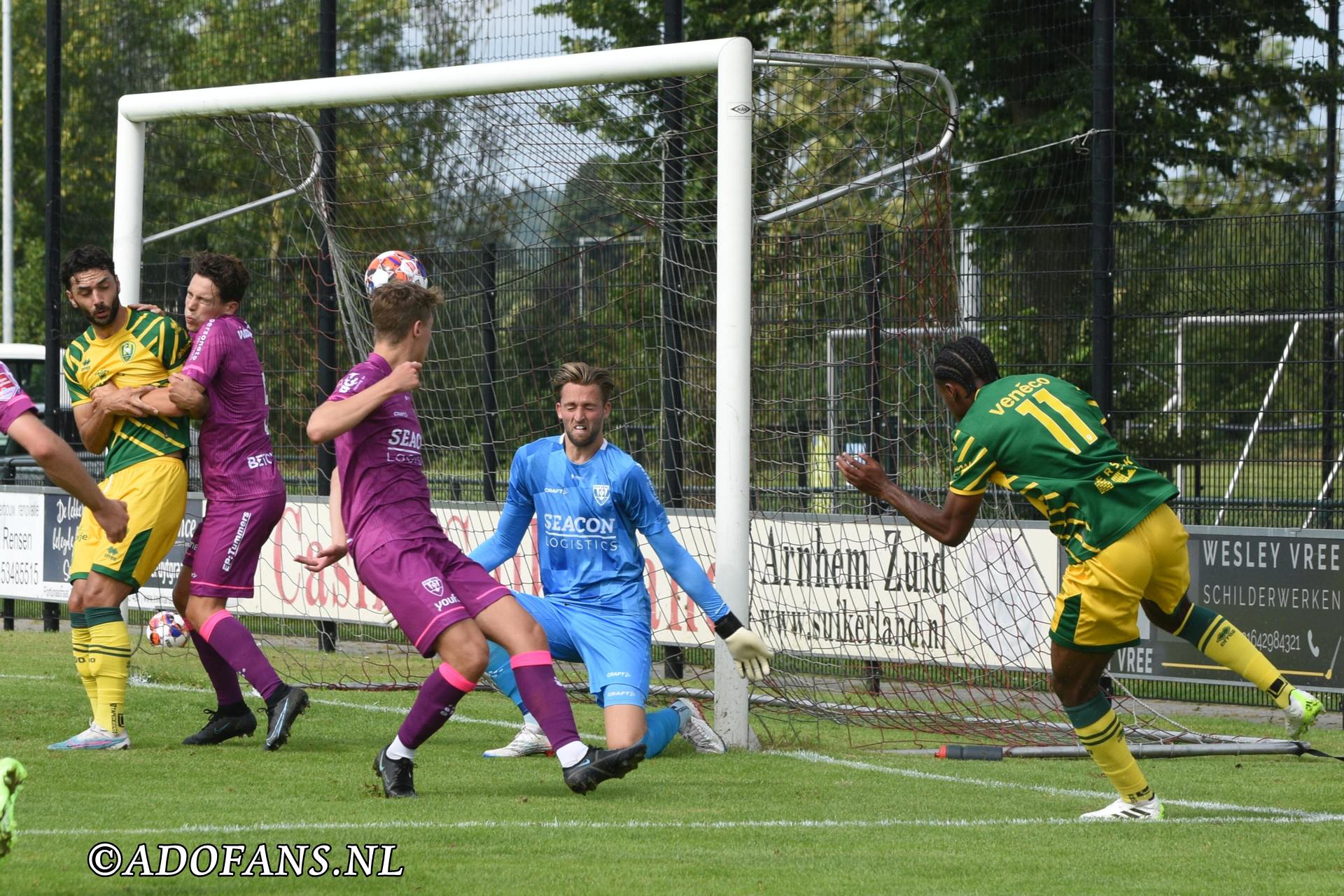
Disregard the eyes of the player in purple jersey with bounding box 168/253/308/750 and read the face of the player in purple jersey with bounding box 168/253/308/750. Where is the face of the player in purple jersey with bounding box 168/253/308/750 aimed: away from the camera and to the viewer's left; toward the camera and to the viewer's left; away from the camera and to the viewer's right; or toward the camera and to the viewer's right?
toward the camera and to the viewer's left

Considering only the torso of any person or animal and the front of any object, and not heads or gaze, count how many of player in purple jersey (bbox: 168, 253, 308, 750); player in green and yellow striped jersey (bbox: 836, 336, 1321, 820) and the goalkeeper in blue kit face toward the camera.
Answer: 1

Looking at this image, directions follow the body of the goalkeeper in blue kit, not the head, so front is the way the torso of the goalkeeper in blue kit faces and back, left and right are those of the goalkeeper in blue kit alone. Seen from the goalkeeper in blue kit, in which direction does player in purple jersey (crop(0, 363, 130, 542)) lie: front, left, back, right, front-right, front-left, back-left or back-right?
front-right

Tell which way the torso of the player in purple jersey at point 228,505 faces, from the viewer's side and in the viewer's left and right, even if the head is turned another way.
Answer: facing to the left of the viewer

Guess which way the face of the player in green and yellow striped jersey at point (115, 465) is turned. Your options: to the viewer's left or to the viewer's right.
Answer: to the viewer's right

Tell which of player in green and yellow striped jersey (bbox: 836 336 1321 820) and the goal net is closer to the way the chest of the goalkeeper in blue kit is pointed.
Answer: the player in green and yellow striped jersey

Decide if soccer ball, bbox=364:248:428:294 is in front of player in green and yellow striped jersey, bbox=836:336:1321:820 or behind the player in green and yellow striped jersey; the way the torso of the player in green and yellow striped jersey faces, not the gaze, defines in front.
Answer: in front

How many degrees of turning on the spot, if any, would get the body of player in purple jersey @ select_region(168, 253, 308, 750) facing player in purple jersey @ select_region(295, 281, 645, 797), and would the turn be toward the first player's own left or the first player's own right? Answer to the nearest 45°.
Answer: approximately 90° to the first player's own left

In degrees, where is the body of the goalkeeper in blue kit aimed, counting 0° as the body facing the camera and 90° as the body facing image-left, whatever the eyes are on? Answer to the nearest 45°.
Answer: approximately 0°

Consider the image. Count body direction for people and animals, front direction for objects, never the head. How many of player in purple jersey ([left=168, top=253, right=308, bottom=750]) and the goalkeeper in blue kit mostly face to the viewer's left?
1
